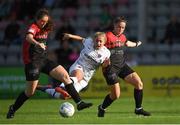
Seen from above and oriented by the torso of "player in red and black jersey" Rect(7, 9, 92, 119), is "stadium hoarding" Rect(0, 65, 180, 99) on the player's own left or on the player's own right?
on the player's own left

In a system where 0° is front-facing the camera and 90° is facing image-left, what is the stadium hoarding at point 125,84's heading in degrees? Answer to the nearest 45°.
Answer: approximately 0°

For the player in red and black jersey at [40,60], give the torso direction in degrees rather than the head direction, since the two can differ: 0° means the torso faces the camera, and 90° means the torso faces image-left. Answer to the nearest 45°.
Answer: approximately 315°

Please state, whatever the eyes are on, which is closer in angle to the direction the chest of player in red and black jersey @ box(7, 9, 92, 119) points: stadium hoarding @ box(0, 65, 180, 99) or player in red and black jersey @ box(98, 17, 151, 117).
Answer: the player in red and black jersey @ box(98, 17, 151, 117)
